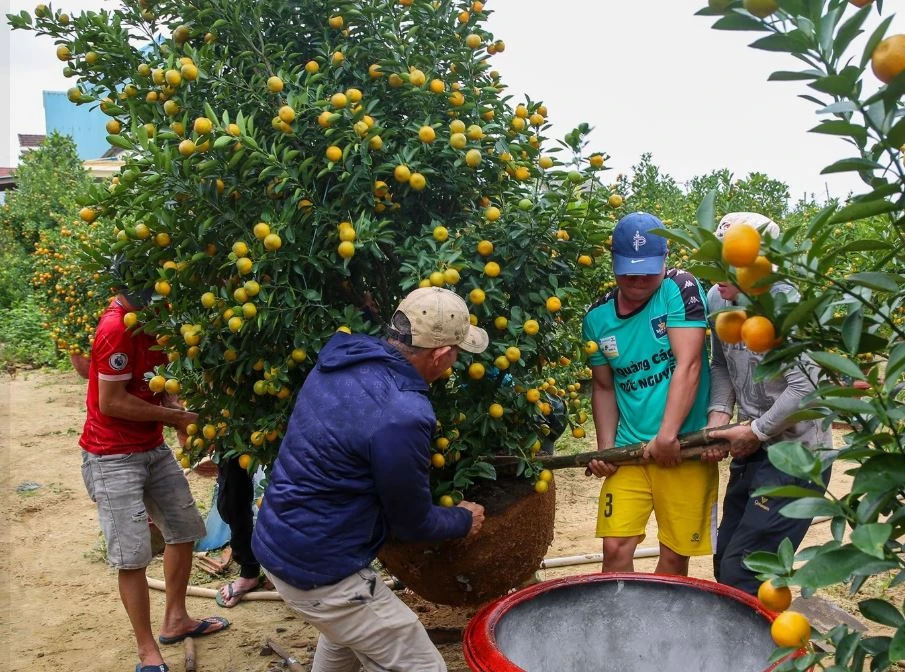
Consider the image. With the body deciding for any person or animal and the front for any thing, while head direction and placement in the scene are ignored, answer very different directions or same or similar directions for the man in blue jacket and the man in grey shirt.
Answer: very different directions

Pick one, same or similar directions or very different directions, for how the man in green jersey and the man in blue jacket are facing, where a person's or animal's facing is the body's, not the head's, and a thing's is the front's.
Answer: very different directions

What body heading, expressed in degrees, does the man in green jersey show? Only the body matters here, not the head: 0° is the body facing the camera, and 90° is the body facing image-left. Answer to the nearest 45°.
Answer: approximately 0°

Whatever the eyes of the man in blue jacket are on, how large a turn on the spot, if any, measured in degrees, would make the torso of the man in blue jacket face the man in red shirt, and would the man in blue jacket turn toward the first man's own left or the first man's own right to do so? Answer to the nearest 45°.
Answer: approximately 90° to the first man's own left

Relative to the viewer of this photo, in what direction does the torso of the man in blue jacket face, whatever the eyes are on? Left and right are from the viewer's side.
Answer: facing away from the viewer and to the right of the viewer

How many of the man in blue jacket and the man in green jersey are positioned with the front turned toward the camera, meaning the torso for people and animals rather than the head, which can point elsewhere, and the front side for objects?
1

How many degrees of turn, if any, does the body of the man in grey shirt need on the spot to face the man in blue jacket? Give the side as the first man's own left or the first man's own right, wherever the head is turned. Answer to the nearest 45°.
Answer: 0° — they already face them

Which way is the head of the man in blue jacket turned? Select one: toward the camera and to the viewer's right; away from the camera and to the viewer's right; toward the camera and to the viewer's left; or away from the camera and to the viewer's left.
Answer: away from the camera and to the viewer's right

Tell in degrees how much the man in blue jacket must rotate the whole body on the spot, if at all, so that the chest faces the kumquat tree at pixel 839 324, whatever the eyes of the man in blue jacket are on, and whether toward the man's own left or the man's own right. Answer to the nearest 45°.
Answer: approximately 90° to the man's own right

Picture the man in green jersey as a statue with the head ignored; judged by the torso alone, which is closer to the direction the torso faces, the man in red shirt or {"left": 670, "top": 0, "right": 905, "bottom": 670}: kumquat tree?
the kumquat tree
